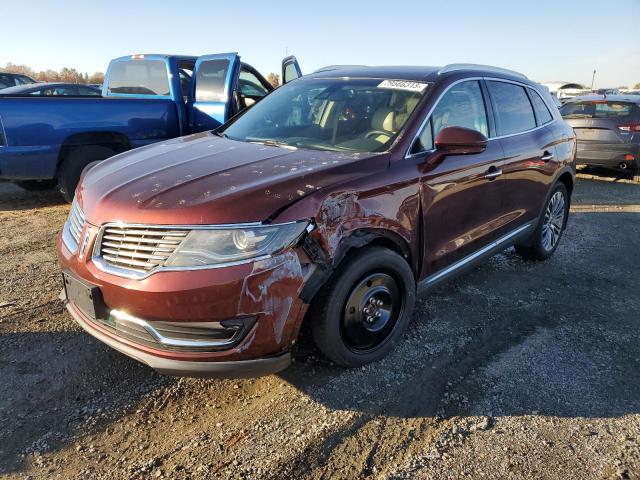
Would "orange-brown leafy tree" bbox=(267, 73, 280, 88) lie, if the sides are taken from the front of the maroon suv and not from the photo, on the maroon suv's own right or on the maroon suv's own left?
on the maroon suv's own right

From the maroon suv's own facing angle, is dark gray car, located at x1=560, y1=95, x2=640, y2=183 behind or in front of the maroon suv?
behind

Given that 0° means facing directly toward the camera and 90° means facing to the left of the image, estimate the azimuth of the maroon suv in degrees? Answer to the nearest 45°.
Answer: approximately 45°

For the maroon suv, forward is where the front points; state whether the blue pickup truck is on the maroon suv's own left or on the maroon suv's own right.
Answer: on the maroon suv's own right
